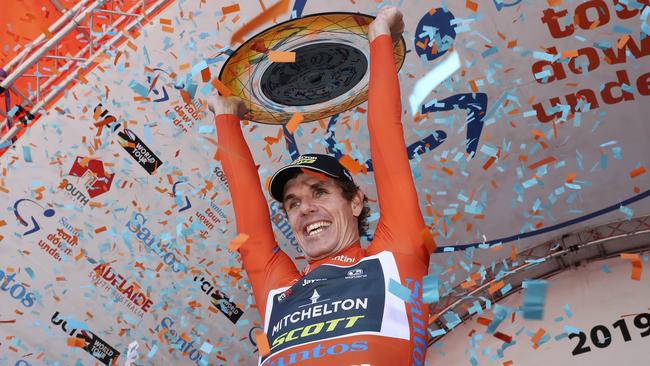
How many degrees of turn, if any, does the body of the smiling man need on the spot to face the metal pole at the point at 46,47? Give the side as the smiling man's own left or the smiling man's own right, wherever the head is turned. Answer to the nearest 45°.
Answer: approximately 90° to the smiling man's own right

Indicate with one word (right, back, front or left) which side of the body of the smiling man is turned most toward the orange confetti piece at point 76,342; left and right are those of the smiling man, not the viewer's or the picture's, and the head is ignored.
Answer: right

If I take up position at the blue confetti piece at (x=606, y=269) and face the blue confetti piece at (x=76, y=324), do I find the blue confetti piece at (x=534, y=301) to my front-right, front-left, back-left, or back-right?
front-left

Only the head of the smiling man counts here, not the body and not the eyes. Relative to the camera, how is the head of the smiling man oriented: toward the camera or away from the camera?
toward the camera
